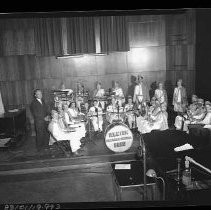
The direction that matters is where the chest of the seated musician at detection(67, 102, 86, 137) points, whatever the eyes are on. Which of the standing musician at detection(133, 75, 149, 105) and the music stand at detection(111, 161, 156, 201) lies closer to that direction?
the music stand

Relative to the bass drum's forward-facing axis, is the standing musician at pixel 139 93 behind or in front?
behind

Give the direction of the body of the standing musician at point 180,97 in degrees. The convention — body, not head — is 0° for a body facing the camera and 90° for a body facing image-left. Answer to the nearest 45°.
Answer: approximately 0°

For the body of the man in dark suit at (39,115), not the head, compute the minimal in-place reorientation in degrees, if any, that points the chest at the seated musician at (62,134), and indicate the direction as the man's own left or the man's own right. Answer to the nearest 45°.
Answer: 0° — they already face them

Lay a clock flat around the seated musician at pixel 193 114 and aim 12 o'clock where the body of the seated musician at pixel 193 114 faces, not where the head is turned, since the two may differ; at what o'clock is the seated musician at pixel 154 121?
the seated musician at pixel 154 121 is roughly at 1 o'clock from the seated musician at pixel 193 114.

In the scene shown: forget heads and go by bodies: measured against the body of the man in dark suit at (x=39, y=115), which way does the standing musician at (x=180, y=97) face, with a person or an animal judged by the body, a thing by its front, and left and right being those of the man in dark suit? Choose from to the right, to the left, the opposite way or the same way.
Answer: to the right

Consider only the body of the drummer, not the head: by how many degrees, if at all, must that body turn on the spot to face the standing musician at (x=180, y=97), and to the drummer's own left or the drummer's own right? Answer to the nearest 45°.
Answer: approximately 135° to the drummer's own left

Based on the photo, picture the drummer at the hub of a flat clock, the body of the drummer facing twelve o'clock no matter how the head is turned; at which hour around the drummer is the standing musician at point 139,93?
The standing musician is roughly at 7 o'clock from the drummer.

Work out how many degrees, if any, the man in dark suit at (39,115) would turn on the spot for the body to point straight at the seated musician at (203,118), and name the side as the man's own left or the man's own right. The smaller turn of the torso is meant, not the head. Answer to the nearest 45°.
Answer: approximately 45° to the man's own left

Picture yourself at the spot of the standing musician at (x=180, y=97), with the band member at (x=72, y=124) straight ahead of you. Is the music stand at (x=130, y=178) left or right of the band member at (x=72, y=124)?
left
